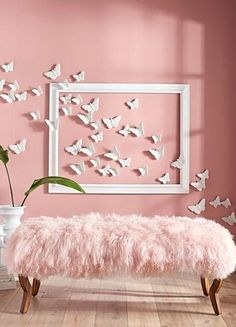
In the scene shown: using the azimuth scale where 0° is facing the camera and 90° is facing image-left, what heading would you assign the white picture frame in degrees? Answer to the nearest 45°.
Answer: approximately 0°

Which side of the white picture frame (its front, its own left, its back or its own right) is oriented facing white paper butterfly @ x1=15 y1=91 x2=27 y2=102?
right

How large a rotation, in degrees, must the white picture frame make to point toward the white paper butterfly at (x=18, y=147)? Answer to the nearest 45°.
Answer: approximately 90° to its right

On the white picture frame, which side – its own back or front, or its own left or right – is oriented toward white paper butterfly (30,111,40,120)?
right

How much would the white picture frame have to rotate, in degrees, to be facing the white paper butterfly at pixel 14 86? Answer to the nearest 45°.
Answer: approximately 90° to its right

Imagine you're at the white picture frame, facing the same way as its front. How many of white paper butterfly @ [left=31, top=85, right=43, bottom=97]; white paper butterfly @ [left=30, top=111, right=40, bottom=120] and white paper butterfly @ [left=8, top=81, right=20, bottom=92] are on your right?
3

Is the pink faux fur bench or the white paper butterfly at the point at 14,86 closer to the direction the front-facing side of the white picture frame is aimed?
the pink faux fur bench

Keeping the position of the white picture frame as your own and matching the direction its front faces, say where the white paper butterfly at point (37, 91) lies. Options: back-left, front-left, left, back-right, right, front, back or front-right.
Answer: right

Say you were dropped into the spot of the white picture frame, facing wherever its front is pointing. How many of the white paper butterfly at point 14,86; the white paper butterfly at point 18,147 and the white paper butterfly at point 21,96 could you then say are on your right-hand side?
3
